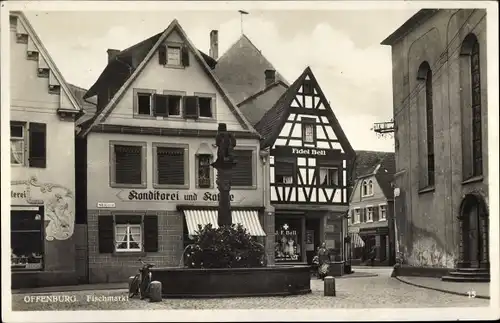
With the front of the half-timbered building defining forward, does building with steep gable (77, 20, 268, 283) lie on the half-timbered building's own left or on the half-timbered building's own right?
on the half-timbered building's own right

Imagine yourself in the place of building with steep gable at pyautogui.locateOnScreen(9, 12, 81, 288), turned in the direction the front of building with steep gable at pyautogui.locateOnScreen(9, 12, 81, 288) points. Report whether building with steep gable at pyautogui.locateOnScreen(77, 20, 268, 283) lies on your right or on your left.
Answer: on your left

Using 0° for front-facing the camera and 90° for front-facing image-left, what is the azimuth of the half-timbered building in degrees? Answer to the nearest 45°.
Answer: approximately 0°

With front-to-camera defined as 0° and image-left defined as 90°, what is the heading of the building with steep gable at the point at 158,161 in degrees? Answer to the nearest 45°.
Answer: approximately 0°

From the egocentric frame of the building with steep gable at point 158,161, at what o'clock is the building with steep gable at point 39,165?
the building with steep gable at point 39,165 is roughly at 2 o'clock from the building with steep gable at point 158,161.
